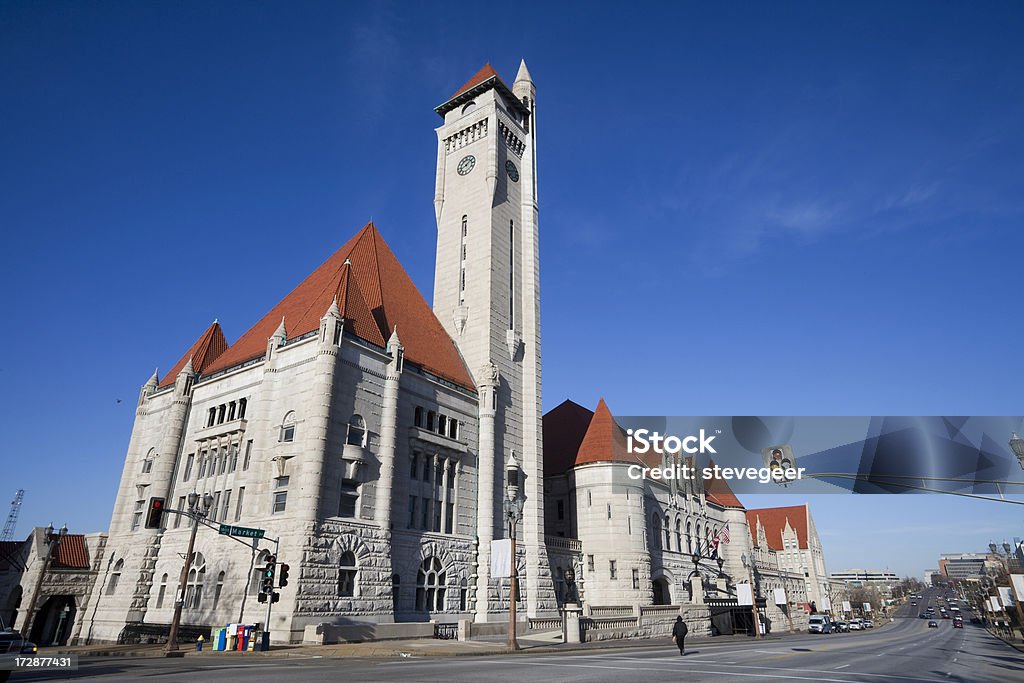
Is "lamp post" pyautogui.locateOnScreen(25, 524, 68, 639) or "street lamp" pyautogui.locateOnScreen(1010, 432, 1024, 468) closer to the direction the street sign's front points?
the street lamp

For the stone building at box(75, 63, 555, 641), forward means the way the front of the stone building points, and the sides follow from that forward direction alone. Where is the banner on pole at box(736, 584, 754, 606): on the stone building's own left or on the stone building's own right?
on the stone building's own left

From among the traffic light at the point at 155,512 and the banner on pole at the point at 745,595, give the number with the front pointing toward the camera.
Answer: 2

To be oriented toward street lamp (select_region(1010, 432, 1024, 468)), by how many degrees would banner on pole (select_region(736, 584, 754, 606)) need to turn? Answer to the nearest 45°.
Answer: approximately 45° to its left

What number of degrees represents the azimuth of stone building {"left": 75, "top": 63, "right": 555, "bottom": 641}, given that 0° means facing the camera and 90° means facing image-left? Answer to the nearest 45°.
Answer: approximately 315°

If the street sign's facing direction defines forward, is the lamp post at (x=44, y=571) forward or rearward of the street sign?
rearward

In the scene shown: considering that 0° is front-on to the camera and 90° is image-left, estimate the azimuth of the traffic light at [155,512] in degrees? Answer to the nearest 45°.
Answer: approximately 0°

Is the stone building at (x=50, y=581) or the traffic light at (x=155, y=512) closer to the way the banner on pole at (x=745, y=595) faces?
the traffic light
